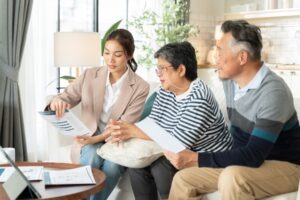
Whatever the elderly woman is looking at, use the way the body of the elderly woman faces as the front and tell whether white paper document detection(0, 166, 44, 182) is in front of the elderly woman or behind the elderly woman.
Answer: in front

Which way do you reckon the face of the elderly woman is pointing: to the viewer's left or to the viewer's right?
to the viewer's left

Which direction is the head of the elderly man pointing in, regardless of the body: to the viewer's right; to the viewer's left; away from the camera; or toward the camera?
to the viewer's left

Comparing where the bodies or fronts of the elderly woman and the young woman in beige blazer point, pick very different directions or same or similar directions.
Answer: same or similar directions

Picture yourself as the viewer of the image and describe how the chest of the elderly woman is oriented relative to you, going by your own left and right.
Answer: facing the viewer and to the left of the viewer

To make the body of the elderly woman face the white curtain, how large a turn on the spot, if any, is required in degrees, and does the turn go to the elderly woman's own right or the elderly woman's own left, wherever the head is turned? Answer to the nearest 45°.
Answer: approximately 90° to the elderly woman's own right
